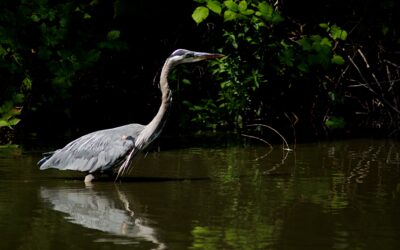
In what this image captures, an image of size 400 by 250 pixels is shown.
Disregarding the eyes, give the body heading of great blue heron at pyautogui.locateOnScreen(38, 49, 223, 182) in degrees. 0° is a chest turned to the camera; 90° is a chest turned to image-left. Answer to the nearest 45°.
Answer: approximately 270°
